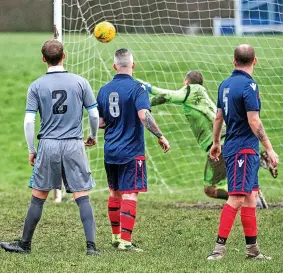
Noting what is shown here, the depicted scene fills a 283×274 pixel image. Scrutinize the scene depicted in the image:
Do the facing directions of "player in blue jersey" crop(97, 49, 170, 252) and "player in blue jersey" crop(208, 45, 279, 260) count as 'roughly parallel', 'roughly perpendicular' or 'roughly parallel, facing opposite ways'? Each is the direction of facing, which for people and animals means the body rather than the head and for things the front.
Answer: roughly parallel

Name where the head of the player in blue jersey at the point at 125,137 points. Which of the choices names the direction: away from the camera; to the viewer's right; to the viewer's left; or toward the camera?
away from the camera

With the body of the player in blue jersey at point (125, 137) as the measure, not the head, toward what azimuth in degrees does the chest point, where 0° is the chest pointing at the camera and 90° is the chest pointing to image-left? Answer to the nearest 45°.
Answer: approximately 225°

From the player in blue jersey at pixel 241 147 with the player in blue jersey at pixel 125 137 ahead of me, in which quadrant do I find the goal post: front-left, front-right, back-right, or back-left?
front-right

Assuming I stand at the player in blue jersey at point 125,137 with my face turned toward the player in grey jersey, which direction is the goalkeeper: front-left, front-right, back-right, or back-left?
back-right

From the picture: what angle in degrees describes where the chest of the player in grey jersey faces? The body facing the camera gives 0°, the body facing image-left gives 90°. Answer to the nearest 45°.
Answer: approximately 180°

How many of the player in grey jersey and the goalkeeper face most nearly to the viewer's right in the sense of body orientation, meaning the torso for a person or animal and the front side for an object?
0
